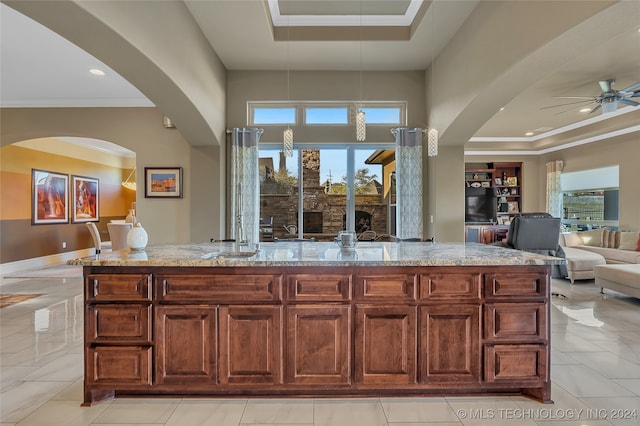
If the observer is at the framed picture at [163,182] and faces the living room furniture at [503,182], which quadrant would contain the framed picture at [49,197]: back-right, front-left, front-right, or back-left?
back-left

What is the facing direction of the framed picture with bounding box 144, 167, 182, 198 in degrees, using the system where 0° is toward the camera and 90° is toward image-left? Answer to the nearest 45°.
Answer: approximately 0°

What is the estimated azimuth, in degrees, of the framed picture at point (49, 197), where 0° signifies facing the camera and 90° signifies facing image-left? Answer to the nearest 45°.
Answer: approximately 315°

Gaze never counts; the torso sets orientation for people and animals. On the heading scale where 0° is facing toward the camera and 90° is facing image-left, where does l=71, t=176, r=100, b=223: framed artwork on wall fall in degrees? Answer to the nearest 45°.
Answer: approximately 315°

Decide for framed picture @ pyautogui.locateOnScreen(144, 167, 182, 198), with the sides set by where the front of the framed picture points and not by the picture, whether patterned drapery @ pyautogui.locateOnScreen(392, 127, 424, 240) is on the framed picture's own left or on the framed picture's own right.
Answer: on the framed picture's own left

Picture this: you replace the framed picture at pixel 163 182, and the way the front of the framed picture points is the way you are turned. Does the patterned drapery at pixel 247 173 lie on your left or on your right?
on your left

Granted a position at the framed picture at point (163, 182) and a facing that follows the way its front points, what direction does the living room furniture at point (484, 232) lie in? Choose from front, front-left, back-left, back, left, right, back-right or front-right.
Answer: left

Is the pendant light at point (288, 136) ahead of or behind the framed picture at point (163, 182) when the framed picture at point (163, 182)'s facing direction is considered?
ahead

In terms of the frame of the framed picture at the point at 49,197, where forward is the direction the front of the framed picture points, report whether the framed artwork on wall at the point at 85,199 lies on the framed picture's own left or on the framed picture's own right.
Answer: on the framed picture's own left

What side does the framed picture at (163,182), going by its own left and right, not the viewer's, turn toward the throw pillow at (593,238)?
left
